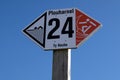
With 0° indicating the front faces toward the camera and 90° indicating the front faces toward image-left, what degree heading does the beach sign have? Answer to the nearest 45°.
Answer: approximately 0°
